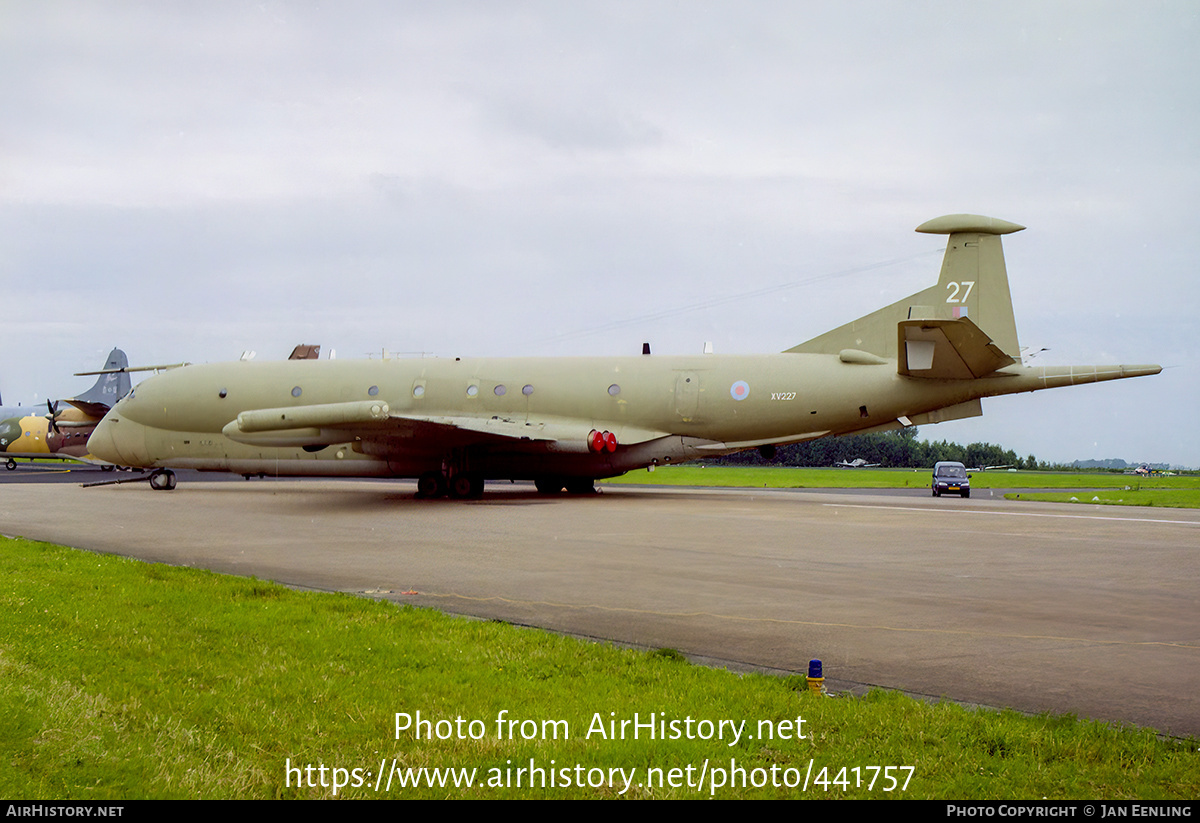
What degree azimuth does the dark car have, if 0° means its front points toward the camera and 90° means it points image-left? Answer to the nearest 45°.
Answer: approximately 0°
